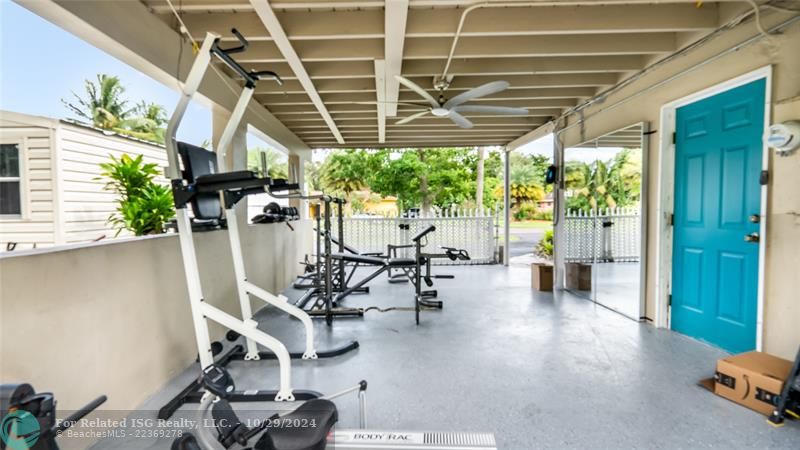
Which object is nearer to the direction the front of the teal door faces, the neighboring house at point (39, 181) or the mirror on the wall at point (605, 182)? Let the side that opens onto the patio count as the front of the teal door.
the neighboring house

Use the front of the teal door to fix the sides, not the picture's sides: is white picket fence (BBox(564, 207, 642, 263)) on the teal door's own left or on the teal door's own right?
on the teal door's own right

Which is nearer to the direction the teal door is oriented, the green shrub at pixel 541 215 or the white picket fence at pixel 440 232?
the white picket fence

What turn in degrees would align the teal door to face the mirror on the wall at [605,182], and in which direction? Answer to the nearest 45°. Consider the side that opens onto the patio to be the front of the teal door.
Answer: approximately 90° to its right

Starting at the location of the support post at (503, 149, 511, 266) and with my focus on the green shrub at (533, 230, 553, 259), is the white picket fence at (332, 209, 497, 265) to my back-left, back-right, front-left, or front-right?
back-left

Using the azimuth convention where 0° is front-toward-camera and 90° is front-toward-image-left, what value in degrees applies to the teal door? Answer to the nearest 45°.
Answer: approximately 45°

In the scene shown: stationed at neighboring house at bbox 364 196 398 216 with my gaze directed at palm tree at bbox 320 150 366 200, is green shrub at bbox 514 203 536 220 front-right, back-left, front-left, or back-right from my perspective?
back-left

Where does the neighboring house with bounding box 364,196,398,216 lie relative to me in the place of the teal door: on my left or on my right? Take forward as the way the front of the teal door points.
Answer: on my right

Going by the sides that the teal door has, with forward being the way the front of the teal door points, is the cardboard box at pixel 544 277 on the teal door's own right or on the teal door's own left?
on the teal door's own right

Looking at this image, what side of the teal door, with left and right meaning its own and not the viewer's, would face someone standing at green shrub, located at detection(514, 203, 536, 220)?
right

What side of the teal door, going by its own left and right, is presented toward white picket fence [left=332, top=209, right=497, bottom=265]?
right
